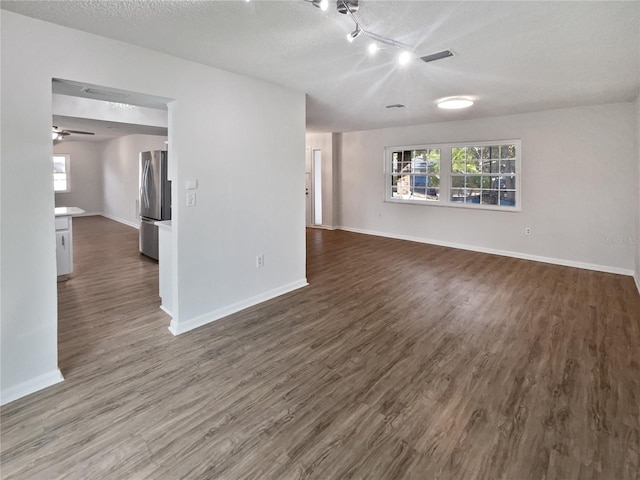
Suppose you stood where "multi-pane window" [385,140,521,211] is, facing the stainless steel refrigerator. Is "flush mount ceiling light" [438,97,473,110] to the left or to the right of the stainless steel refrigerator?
left

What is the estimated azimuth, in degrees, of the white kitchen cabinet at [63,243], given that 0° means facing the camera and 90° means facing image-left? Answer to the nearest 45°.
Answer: approximately 315°

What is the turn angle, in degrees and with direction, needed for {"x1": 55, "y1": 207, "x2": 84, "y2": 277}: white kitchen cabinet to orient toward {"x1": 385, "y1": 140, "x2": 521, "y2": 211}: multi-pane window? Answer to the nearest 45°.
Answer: approximately 45° to its left
